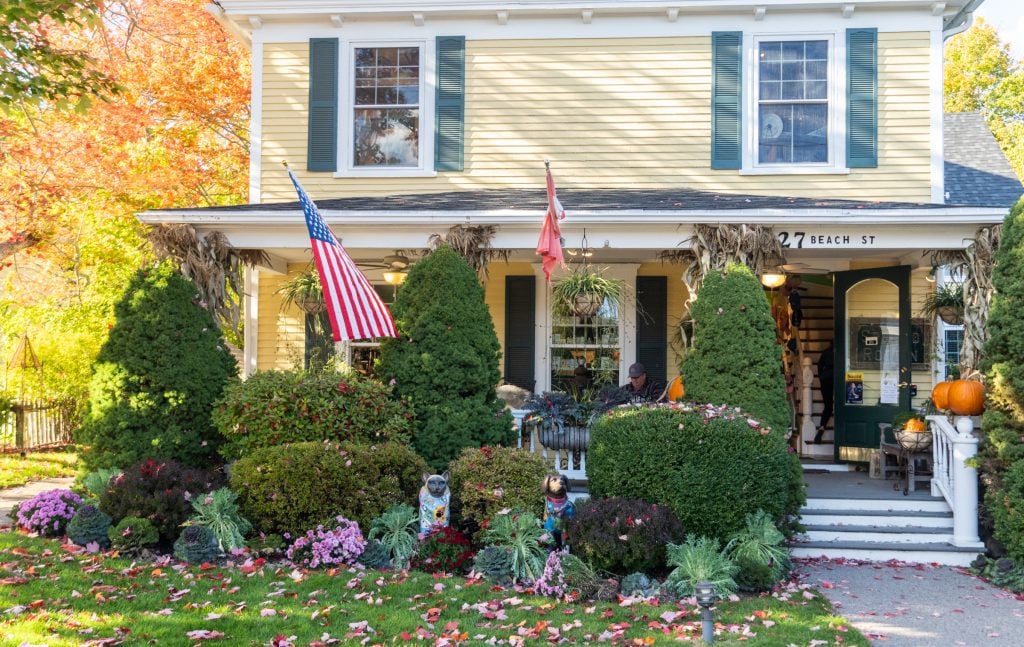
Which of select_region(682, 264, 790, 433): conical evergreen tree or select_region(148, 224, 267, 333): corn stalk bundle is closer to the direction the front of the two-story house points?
the conical evergreen tree

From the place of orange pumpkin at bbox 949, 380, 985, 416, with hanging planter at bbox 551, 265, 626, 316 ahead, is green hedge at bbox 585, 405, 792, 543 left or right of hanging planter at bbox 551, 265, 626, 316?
left

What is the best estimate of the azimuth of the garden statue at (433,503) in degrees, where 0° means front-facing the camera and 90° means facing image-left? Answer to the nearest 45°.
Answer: approximately 0°

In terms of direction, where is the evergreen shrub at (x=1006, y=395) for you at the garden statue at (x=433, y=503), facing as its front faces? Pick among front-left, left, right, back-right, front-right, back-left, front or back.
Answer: left

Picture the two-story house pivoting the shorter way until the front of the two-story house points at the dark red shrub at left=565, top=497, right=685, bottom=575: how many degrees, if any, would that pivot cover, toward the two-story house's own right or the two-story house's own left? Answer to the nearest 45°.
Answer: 0° — it already faces it

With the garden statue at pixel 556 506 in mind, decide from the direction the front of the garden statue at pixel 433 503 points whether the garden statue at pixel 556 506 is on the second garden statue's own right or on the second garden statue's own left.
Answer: on the second garden statue's own left

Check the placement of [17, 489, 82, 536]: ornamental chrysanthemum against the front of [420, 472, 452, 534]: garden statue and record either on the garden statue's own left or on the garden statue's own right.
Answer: on the garden statue's own right

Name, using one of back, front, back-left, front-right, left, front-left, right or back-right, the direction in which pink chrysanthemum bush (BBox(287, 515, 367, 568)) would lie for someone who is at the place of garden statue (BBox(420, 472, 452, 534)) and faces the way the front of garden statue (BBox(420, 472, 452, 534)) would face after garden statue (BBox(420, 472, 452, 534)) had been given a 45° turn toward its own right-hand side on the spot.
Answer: front-right

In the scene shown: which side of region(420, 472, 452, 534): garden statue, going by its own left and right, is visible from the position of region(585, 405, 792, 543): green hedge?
left

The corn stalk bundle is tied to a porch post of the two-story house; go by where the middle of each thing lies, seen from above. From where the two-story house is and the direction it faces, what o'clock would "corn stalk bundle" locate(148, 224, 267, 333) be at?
The corn stalk bundle is roughly at 2 o'clock from the two-story house.

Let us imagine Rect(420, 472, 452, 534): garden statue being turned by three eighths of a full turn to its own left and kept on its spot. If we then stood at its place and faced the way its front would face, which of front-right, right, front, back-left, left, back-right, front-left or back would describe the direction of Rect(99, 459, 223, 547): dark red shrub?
back-left

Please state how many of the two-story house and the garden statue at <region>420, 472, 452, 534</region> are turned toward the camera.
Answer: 2

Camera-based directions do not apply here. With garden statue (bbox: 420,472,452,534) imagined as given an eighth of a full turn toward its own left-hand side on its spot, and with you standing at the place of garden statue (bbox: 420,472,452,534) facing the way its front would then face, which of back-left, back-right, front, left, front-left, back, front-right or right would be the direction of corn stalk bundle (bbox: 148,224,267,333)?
back

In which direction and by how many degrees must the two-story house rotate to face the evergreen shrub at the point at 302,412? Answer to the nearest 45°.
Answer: approximately 45° to its right
